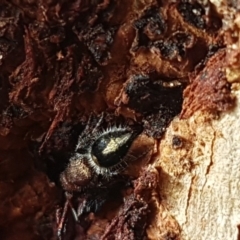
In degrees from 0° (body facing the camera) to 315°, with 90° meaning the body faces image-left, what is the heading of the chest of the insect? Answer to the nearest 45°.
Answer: approximately 90°
